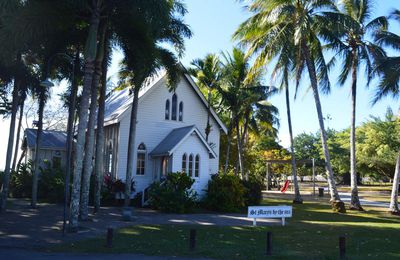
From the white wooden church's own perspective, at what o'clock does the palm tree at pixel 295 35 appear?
The palm tree is roughly at 11 o'clock from the white wooden church.

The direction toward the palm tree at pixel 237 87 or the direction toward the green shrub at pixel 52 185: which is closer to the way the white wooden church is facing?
the palm tree

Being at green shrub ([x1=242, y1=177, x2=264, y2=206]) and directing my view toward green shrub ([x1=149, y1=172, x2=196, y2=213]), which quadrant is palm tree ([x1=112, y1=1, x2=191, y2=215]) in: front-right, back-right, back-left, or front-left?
front-left

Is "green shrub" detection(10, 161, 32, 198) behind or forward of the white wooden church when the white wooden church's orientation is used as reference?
behind

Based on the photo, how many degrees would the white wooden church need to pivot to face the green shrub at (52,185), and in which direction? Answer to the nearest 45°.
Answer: approximately 135° to its right

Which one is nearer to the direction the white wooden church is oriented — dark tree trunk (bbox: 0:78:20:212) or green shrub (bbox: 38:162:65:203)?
the dark tree trunk

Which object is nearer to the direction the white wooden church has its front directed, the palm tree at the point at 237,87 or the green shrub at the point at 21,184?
the palm tree

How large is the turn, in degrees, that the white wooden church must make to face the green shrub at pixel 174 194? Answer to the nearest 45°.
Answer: approximately 45° to its right

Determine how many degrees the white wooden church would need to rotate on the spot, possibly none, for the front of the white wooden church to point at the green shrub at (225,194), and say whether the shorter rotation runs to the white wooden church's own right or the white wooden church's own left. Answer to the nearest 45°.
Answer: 0° — it already faces it

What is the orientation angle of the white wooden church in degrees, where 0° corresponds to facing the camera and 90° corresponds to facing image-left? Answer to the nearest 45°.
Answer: approximately 315°

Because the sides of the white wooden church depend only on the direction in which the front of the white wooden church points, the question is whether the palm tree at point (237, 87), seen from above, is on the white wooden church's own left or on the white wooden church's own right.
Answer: on the white wooden church's own left

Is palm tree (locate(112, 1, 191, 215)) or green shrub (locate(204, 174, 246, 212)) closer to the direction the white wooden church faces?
the green shrub

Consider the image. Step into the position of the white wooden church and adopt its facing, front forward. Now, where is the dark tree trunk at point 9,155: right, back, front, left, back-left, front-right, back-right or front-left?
right

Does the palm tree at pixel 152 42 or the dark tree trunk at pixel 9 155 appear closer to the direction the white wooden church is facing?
the palm tree
